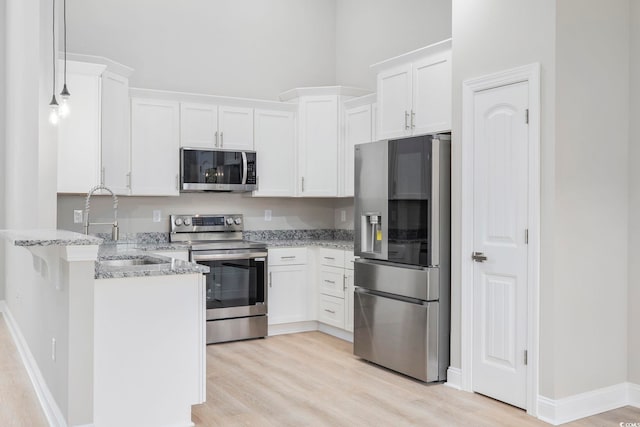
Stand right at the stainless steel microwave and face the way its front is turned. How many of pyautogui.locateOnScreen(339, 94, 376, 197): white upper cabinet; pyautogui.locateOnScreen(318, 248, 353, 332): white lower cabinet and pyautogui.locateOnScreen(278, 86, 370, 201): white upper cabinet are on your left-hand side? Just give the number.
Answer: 3

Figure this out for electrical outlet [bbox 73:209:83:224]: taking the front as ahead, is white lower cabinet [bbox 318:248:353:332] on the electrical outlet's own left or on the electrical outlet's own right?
on the electrical outlet's own left

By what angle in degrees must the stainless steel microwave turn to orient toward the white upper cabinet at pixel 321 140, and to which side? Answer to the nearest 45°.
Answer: approximately 90° to its left

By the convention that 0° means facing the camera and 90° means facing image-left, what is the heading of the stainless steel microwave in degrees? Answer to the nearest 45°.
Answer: approximately 0°

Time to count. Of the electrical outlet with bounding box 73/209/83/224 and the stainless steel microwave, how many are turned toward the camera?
2

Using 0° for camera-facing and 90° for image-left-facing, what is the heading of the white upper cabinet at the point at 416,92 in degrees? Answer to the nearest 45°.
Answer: approximately 45°

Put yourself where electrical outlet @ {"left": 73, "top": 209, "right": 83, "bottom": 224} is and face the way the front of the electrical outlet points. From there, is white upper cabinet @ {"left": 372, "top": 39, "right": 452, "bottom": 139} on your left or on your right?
on your left

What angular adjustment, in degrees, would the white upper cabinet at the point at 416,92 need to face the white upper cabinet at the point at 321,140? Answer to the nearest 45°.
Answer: approximately 90° to its right

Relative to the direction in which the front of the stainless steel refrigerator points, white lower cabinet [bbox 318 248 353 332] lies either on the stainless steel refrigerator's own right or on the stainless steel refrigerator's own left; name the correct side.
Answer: on the stainless steel refrigerator's own right
